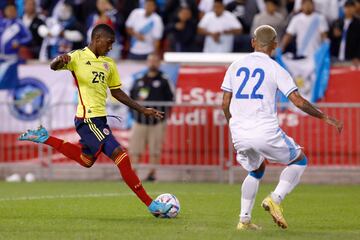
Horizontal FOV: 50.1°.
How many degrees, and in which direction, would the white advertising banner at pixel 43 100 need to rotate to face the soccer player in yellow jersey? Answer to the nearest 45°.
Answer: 0° — it already faces them

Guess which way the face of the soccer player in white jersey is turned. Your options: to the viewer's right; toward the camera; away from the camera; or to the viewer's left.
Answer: away from the camera

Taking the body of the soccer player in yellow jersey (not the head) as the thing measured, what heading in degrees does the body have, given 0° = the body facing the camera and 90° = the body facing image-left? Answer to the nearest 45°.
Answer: approximately 315°

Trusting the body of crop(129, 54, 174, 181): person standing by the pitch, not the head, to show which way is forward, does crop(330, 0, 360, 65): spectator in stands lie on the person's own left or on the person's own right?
on the person's own left

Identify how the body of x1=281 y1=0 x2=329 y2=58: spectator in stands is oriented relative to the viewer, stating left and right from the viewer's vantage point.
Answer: facing the viewer

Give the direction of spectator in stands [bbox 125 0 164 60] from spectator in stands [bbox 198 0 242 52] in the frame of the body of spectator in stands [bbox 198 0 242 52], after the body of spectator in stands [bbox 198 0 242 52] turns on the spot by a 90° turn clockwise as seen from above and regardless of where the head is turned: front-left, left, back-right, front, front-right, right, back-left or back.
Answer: front

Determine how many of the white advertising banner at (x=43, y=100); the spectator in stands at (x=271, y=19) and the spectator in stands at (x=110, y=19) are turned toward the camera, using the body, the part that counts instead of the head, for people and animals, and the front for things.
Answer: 3

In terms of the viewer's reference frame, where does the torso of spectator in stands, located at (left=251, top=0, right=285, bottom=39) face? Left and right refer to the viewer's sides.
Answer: facing the viewer

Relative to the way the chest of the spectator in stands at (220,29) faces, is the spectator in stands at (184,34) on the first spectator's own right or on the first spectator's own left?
on the first spectator's own right
